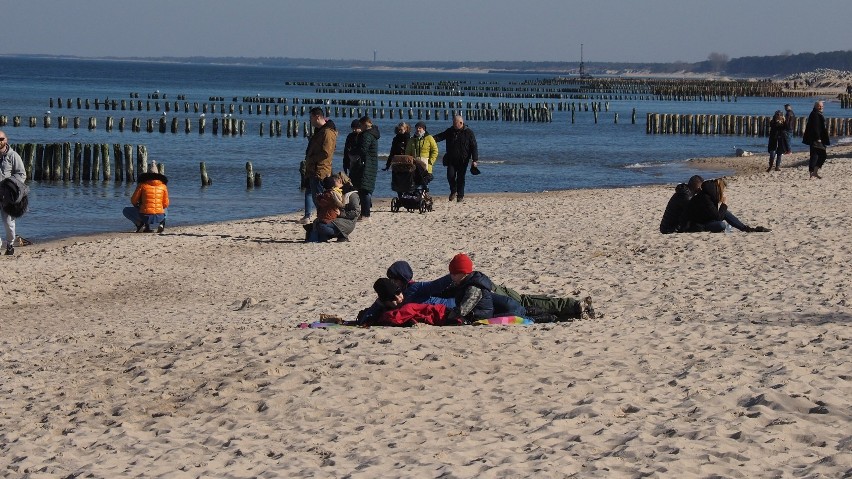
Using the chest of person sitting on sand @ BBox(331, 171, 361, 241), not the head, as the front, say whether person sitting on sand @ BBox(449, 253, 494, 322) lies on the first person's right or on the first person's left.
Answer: on the first person's left

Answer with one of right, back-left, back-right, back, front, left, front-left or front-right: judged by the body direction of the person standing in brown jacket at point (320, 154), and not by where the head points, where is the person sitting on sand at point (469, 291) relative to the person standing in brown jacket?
left

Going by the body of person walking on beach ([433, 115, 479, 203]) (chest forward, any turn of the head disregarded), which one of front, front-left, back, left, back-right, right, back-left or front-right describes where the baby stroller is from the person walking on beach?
front-right

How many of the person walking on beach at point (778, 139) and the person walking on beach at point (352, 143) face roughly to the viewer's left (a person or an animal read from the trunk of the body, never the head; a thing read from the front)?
0

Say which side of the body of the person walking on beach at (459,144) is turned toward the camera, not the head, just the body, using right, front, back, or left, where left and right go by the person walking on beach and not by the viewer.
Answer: front

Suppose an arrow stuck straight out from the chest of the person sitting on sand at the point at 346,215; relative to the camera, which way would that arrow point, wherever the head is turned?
to the viewer's left

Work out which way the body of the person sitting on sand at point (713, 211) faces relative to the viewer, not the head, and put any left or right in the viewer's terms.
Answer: facing to the right of the viewer

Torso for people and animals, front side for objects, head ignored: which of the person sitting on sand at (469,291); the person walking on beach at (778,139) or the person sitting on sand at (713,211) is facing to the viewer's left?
the person sitting on sand at (469,291)

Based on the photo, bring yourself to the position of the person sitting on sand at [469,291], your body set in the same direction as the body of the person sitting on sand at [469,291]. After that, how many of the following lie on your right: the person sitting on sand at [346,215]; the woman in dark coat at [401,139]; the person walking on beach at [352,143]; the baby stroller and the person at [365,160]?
5

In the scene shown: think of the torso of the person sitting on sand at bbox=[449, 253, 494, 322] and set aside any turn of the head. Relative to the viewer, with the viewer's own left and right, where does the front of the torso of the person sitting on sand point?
facing to the left of the viewer

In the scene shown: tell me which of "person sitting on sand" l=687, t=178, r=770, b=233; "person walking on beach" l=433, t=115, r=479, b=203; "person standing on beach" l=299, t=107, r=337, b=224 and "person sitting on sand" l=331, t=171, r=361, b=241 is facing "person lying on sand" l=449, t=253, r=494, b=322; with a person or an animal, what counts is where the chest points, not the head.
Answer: "person walking on beach" l=433, t=115, r=479, b=203
